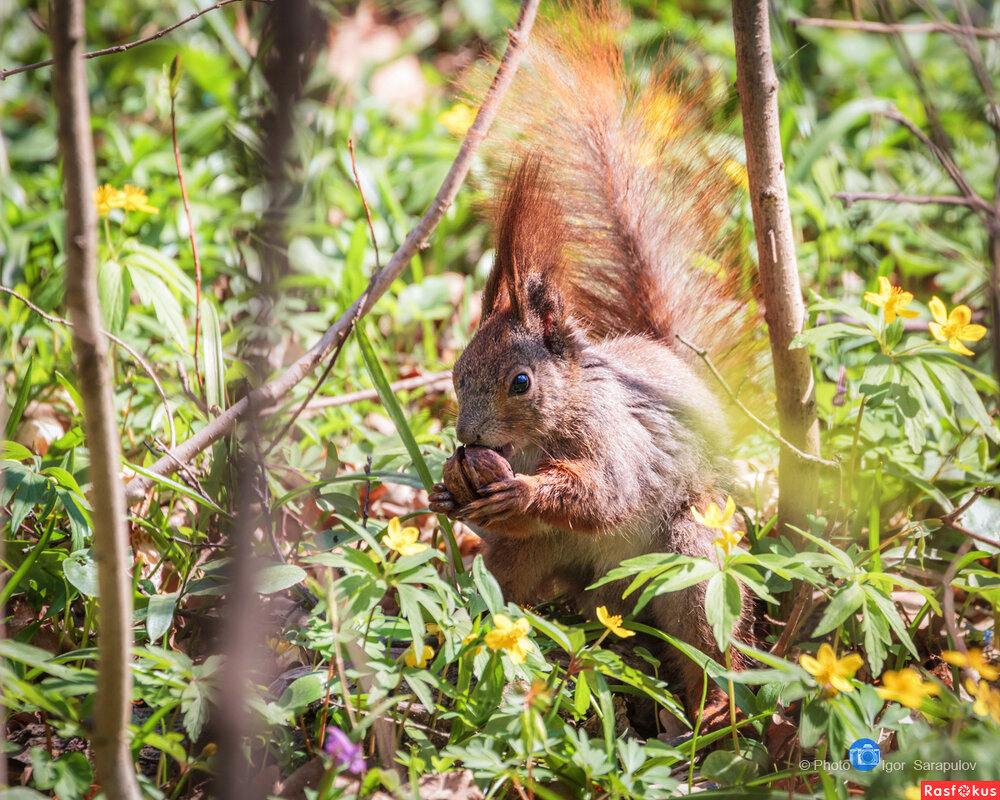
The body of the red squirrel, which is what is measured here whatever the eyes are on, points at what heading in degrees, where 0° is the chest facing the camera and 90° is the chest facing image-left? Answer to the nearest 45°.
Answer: approximately 45°

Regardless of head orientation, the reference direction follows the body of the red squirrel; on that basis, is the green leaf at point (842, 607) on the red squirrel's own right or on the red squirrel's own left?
on the red squirrel's own left

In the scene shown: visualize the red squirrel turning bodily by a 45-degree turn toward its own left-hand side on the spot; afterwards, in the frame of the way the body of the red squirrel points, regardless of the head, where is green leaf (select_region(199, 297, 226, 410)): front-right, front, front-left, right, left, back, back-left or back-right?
right

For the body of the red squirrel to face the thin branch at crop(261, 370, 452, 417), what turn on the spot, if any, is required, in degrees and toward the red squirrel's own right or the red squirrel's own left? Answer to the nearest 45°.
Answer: approximately 90° to the red squirrel's own right

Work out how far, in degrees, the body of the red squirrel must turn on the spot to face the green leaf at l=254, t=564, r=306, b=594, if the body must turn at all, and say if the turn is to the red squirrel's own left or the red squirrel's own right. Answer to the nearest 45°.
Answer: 0° — it already faces it

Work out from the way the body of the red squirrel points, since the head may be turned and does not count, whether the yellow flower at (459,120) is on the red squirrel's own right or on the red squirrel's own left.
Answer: on the red squirrel's own right

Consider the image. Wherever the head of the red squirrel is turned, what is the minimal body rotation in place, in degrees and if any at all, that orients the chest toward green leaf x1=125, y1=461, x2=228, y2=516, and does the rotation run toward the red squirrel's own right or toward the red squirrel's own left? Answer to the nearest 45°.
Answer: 0° — it already faces it

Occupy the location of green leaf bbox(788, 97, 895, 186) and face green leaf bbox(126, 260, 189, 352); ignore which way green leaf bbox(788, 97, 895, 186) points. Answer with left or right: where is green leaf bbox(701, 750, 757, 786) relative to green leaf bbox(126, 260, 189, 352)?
left
